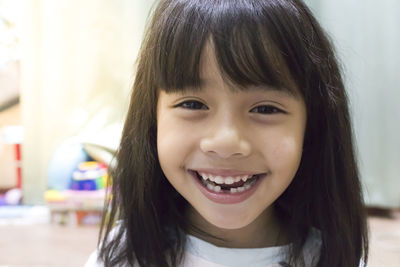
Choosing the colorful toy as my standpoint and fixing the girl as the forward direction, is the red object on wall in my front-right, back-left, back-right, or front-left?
back-right

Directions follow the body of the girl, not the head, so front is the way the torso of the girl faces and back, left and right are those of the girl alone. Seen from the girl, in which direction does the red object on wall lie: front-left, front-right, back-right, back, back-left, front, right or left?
back-right

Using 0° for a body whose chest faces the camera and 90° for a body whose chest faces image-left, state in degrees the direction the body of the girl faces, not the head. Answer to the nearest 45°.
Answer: approximately 0°

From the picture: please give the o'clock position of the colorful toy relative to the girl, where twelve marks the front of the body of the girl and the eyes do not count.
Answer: The colorful toy is roughly at 5 o'clock from the girl.
